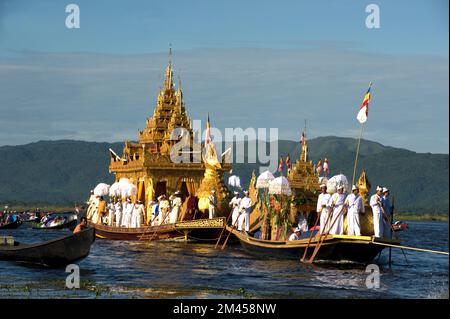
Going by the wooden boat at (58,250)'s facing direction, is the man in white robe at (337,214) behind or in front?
in front

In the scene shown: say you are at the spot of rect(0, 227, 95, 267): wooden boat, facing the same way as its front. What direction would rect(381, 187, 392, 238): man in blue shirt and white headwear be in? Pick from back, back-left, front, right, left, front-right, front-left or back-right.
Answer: front

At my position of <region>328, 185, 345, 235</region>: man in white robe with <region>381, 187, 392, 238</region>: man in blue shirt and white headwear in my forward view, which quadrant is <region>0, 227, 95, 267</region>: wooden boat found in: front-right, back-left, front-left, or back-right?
back-right

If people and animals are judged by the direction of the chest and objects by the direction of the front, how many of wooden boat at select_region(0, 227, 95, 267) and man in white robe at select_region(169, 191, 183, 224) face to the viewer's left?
0

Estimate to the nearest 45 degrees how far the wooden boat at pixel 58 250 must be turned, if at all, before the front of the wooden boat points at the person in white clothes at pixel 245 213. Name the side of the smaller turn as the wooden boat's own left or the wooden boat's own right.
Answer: approximately 45° to the wooden boat's own left

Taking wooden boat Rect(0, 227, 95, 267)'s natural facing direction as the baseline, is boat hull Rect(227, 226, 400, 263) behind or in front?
in front

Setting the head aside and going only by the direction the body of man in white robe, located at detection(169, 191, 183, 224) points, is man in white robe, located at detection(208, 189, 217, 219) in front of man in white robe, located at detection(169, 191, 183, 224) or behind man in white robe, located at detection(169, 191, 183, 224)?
in front

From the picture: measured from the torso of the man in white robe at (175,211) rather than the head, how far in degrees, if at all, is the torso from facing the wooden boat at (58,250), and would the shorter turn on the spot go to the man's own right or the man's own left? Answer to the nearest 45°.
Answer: approximately 45° to the man's own right

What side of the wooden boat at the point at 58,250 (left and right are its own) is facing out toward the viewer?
right
